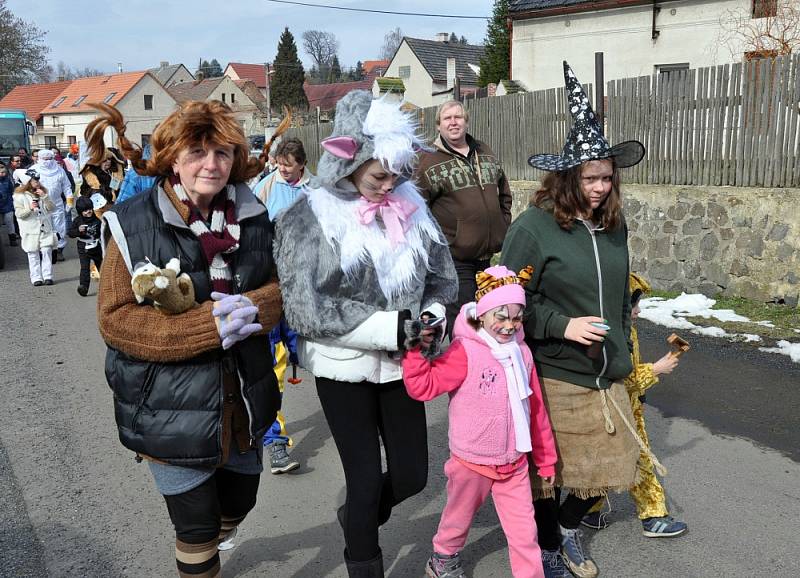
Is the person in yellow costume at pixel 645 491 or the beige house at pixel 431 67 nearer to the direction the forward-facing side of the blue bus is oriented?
the person in yellow costume

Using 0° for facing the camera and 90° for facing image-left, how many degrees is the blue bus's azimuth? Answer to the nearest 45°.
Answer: approximately 0°

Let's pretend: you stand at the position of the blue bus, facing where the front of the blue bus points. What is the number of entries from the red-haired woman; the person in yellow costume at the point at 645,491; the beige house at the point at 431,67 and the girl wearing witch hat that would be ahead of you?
3

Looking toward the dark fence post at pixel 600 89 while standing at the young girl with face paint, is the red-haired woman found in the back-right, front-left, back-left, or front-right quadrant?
back-left

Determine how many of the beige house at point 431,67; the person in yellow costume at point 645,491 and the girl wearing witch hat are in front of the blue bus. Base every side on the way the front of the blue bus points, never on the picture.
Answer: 2

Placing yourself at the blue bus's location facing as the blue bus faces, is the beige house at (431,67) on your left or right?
on your left

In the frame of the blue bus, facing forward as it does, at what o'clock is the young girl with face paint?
The young girl with face paint is roughly at 12 o'clock from the blue bus.

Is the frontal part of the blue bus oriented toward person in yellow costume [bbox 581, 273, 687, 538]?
yes
